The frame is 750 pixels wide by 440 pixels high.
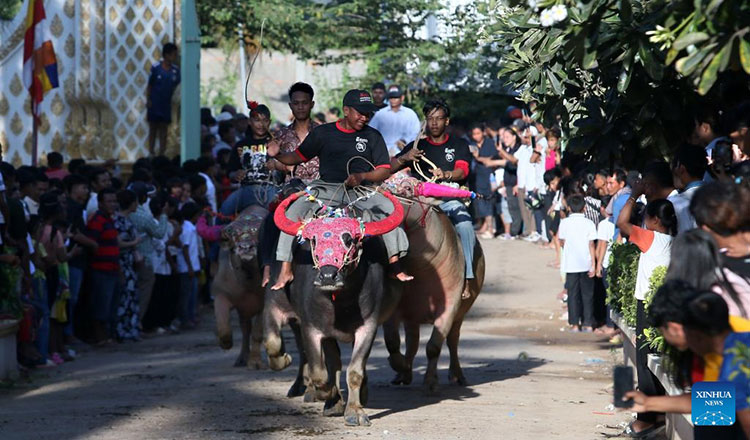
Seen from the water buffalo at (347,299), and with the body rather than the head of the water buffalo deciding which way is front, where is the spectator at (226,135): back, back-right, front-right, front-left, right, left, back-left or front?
back

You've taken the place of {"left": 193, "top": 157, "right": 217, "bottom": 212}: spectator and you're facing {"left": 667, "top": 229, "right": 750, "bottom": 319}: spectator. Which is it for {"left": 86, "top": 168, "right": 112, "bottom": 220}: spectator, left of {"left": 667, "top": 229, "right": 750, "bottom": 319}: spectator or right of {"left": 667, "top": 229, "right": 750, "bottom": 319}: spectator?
right

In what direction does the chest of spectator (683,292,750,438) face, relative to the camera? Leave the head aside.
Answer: to the viewer's left

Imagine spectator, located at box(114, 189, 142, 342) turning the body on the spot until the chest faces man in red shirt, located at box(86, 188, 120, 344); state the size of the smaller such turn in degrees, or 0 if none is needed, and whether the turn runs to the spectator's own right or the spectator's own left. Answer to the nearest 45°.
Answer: approximately 135° to the spectator's own right

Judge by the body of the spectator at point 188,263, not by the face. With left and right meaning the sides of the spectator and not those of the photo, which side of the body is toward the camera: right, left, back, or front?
right

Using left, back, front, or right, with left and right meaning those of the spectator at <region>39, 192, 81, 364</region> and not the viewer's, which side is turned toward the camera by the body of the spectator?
right

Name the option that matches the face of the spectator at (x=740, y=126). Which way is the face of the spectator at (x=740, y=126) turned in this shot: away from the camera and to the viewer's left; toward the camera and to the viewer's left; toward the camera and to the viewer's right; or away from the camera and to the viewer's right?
toward the camera and to the viewer's left

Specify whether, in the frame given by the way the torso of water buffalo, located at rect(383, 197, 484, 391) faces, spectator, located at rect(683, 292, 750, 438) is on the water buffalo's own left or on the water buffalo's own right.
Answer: on the water buffalo's own left

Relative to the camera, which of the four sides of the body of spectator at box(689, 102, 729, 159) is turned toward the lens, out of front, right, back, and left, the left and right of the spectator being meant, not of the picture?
left

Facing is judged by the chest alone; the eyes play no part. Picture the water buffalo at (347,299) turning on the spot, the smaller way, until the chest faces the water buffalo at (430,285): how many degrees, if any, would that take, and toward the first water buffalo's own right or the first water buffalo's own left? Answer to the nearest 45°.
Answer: approximately 135° to the first water buffalo's own left

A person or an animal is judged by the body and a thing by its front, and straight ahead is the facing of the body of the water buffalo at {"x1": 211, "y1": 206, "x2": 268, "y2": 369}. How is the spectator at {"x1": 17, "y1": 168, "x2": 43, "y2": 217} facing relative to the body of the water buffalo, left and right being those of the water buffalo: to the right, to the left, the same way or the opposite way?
to the left

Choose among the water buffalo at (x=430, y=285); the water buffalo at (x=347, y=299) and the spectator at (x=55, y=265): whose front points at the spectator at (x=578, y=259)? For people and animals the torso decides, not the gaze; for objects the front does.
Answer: the spectator at (x=55, y=265)

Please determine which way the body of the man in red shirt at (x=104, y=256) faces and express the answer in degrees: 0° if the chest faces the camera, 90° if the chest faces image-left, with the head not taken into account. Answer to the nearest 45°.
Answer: approximately 315°

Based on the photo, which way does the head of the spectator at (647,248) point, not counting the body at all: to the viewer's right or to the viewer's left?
to the viewer's left

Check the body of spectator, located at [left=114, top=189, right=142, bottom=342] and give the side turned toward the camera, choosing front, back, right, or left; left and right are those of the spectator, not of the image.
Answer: right
